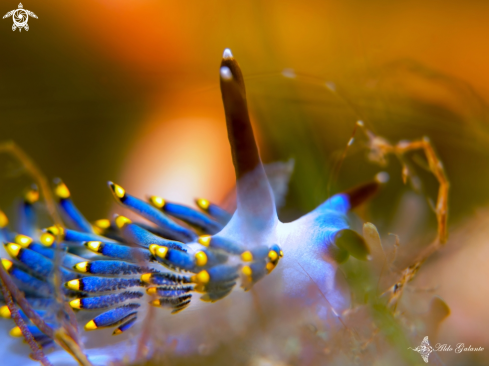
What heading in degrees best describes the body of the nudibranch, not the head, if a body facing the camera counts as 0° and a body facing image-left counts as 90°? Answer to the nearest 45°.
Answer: approximately 270°
